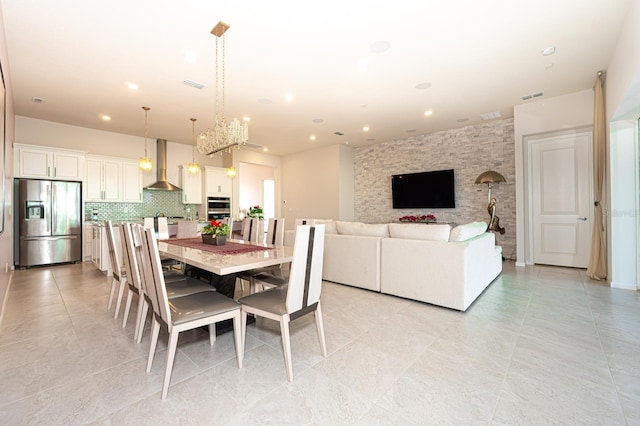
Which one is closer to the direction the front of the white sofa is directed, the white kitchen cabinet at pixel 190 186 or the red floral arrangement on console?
the red floral arrangement on console

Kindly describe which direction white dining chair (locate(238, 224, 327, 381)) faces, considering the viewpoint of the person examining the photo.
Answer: facing away from the viewer and to the left of the viewer

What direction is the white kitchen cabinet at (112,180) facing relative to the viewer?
toward the camera

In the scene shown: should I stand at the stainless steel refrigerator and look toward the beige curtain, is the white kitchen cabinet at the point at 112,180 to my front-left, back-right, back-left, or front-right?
front-left

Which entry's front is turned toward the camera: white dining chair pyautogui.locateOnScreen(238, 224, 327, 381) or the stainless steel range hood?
the stainless steel range hood

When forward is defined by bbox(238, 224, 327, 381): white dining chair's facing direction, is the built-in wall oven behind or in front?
in front

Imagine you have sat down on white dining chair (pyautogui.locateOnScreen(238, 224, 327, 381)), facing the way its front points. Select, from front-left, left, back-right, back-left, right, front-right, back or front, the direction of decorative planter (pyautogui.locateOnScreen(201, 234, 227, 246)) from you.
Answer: front

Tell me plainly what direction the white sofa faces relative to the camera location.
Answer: facing away from the viewer and to the right of the viewer

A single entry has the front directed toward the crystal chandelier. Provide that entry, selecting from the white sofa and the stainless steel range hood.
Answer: the stainless steel range hood

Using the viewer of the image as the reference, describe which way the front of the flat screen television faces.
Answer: facing the viewer and to the left of the viewer

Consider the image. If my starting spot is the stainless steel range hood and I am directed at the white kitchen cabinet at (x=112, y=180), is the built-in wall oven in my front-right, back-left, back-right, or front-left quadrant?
back-left

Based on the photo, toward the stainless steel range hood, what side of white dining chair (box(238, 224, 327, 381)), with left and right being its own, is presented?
front

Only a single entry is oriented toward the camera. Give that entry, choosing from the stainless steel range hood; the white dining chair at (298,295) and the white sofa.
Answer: the stainless steel range hood

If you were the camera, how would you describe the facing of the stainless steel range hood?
facing the viewer

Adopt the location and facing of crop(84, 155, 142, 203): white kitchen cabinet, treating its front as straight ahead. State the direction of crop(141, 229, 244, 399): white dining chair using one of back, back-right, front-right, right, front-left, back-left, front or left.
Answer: front

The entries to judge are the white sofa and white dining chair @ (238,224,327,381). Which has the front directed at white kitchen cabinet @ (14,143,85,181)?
the white dining chair

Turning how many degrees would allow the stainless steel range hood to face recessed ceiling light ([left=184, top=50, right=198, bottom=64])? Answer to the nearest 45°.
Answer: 0° — it already faces it

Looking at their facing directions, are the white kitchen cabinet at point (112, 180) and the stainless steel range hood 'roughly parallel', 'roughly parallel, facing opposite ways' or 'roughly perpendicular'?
roughly parallel

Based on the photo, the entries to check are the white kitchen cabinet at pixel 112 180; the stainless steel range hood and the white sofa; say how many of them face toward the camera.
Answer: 2
